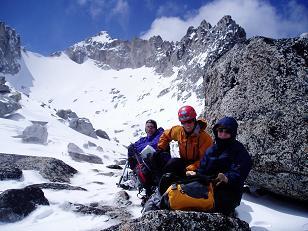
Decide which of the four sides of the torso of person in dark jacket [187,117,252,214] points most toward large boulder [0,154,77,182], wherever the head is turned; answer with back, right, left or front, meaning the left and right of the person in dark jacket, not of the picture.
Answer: right

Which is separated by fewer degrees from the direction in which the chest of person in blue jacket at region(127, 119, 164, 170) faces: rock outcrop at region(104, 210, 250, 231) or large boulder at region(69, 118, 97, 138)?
the rock outcrop

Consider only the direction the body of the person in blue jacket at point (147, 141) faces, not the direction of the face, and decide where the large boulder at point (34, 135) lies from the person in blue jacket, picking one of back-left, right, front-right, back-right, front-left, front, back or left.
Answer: back-right

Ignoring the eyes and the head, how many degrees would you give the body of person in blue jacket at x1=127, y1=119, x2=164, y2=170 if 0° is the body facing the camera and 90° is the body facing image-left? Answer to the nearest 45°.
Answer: approximately 0°

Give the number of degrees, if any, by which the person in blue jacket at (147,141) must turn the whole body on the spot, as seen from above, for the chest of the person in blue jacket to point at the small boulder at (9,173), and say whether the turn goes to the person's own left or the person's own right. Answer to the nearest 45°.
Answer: approximately 90° to the person's own right

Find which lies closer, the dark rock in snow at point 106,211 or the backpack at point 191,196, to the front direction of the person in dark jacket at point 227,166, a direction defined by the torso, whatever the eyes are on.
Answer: the backpack

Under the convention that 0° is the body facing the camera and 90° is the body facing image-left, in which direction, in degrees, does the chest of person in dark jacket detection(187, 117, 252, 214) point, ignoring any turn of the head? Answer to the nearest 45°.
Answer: approximately 45°

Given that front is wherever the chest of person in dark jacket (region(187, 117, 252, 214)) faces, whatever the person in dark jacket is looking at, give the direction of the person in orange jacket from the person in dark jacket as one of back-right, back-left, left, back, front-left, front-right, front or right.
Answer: right

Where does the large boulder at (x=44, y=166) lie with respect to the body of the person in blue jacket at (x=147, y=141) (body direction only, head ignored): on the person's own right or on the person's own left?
on the person's own right

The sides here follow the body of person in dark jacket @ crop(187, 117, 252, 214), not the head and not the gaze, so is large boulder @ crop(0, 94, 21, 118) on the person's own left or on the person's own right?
on the person's own right
